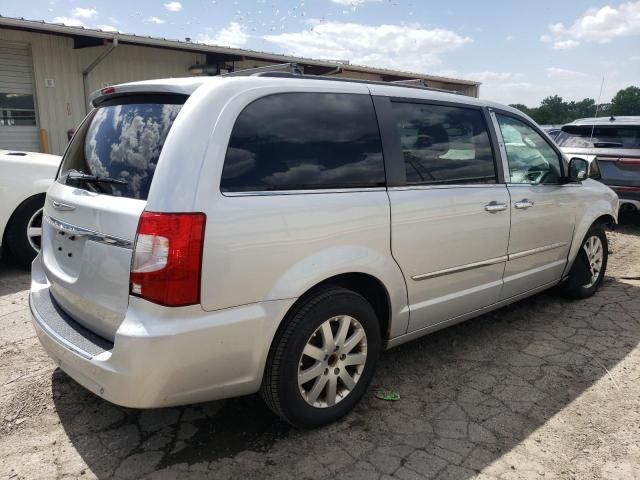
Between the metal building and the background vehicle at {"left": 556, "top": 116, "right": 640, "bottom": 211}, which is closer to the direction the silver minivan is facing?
the background vehicle

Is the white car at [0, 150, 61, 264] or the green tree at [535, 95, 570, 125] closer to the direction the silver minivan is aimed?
the green tree

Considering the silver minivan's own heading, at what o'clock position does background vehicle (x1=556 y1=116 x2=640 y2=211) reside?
The background vehicle is roughly at 12 o'clock from the silver minivan.

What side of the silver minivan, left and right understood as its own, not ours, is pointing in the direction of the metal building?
left

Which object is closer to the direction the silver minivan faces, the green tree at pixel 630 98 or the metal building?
the green tree

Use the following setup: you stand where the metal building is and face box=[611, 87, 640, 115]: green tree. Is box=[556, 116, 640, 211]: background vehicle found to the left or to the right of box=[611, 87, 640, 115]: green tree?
right

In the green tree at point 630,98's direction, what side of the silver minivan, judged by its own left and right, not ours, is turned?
front

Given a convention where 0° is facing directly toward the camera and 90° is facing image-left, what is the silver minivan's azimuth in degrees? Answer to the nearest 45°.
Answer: approximately 225°

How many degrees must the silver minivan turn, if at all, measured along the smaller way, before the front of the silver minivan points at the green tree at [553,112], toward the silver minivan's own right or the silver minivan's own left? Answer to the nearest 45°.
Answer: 0° — it already faces it
